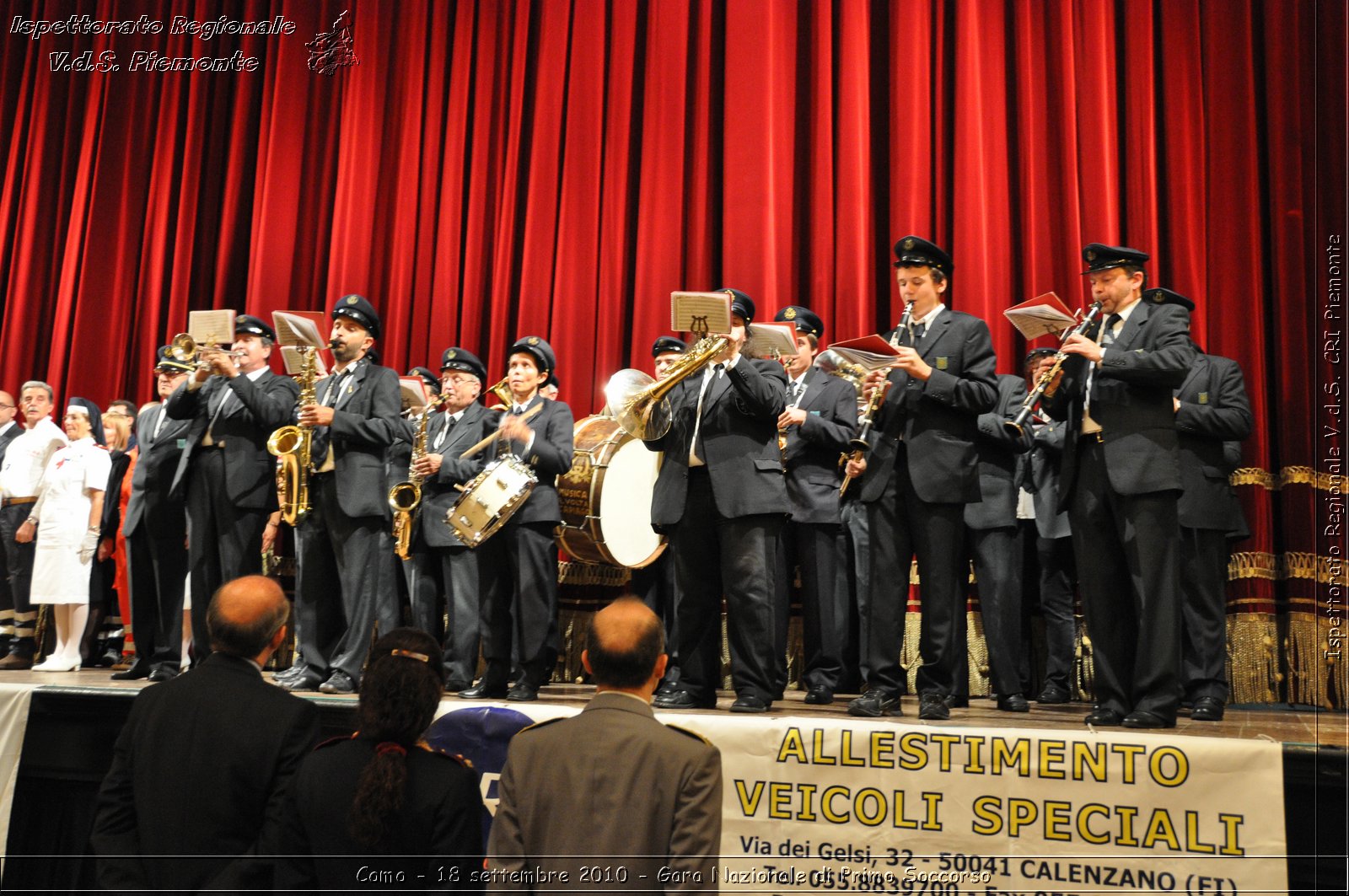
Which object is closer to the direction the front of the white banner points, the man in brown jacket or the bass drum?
the man in brown jacket

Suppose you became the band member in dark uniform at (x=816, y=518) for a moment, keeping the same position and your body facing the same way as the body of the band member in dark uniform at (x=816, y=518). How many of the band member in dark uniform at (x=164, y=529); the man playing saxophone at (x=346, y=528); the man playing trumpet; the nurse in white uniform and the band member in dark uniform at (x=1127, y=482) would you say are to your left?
1

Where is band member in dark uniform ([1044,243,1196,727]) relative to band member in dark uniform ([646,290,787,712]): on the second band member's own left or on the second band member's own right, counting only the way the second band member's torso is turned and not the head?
on the second band member's own left

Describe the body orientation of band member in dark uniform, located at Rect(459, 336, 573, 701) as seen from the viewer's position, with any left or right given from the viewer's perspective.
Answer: facing the viewer and to the left of the viewer

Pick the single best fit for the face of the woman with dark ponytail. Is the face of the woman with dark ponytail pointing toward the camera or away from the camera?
away from the camera

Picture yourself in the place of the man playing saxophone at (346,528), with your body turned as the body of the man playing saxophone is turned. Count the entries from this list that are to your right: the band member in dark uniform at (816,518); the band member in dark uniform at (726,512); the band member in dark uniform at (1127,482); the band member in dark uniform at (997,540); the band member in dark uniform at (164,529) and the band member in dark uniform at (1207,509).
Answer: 1

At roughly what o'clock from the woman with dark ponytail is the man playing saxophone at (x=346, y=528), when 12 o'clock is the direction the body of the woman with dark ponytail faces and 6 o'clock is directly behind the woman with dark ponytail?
The man playing saxophone is roughly at 12 o'clock from the woman with dark ponytail.

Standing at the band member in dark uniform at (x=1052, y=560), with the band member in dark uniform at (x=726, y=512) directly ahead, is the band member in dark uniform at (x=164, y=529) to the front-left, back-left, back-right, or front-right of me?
front-right

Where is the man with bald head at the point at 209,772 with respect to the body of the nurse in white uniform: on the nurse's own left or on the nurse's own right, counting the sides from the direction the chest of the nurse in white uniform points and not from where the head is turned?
on the nurse's own left

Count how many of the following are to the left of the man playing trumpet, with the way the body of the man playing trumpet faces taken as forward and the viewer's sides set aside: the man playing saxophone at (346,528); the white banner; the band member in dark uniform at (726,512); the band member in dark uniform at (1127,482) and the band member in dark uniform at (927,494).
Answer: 5

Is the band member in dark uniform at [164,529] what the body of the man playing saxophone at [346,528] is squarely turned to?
no

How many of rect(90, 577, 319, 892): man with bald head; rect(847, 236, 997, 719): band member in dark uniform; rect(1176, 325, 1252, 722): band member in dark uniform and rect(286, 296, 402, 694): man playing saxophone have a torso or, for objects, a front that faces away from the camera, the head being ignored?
1

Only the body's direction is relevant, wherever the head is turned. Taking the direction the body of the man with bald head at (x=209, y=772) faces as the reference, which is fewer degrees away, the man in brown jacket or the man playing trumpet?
the man playing trumpet

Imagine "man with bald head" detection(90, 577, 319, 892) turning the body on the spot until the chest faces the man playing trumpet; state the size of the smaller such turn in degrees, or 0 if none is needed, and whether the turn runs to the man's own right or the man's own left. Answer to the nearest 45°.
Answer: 0° — they already face them

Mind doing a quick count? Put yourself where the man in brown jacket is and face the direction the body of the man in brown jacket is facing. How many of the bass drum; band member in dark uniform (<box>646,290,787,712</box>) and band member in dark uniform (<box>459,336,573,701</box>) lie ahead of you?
3

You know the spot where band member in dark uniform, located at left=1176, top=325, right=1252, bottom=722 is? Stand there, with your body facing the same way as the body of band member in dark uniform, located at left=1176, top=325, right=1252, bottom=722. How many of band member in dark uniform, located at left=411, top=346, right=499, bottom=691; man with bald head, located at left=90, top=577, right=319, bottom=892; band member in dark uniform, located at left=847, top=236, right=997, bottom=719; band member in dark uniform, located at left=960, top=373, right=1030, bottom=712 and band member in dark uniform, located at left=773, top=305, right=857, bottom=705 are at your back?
0

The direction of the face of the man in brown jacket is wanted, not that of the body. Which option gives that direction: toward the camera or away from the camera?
away from the camera

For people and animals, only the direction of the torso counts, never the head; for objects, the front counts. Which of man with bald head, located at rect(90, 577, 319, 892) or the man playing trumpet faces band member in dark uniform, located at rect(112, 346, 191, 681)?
the man with bald head

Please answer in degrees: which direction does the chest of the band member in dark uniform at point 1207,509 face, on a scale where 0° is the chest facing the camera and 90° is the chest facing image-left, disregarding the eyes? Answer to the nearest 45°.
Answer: approximately 45°

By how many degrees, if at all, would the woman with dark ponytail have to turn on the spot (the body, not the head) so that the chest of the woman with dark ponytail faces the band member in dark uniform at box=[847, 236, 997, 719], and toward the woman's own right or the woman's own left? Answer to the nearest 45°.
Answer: approximately 45° to the woman's own right

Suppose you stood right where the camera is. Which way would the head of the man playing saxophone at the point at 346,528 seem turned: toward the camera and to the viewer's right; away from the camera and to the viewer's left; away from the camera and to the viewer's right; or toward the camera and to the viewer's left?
toward the camera and to the viewer's left

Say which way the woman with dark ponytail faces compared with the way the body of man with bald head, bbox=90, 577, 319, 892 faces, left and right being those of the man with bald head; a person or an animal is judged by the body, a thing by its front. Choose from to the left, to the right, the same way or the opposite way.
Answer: the same way

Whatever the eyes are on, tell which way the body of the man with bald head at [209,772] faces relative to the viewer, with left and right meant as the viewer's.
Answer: facing away from the viewer

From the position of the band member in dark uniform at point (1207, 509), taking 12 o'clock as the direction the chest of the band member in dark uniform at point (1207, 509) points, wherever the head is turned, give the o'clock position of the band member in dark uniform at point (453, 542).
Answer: the band member in dark uniform at point (453, 542) is roughly at 1 o'clock from the band member in dark uniform at point (1207, 509).

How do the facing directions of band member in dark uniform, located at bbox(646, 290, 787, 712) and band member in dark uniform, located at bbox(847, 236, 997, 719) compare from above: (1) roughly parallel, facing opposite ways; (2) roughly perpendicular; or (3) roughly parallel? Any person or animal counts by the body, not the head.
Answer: roughly parallel
